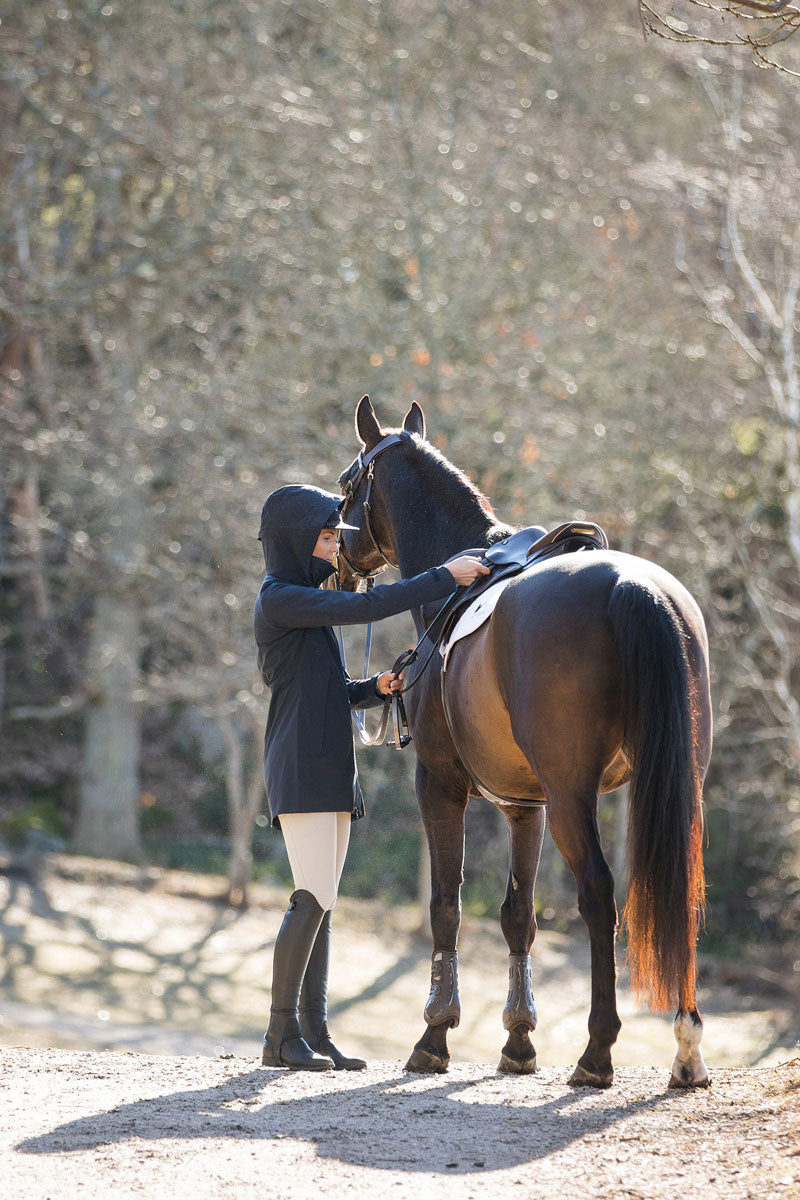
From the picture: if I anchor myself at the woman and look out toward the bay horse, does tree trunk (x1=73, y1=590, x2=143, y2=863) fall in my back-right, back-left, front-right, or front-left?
back-left

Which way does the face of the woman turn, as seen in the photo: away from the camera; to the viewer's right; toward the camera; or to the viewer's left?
to the viewer's right

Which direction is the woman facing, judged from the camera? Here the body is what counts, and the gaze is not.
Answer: to the viewer's right

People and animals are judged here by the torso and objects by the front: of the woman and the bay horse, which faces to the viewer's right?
the woman

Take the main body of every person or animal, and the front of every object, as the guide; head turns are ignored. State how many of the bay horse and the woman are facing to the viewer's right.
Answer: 1

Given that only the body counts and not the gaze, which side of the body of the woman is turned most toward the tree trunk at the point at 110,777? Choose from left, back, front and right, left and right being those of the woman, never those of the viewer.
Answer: left

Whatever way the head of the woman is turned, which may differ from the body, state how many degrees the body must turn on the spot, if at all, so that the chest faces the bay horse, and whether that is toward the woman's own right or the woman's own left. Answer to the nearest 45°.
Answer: approximately 45° to the woman's own right

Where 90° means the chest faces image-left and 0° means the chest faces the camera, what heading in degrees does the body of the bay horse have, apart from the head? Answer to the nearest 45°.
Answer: approximately 135°
